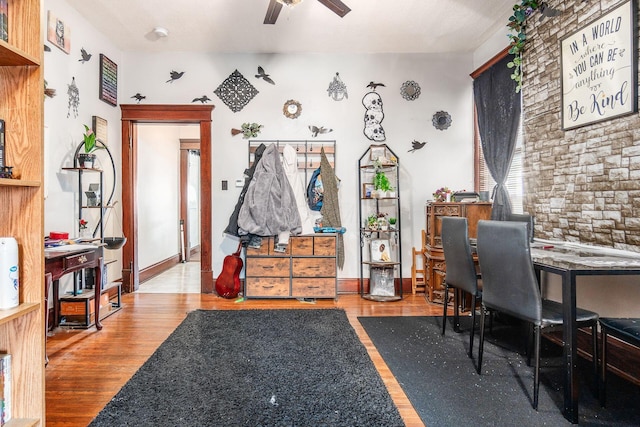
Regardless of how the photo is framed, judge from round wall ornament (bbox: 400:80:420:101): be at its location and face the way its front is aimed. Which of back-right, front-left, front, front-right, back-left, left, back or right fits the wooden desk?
front-right

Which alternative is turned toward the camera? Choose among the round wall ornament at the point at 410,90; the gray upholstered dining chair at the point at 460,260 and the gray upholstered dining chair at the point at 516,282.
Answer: the round wall ornament

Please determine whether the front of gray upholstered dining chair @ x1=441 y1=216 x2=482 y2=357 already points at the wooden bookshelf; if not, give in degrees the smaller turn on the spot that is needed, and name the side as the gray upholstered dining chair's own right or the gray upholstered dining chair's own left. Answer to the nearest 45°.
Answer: approximately 180°

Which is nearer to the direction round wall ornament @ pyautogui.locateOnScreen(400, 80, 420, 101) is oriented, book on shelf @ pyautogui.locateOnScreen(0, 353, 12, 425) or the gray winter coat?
the book on shelf

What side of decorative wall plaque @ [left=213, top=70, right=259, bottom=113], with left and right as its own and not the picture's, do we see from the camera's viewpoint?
front

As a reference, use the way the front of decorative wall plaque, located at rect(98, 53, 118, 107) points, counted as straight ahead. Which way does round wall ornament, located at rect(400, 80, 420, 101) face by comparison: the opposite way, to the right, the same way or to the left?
to the right

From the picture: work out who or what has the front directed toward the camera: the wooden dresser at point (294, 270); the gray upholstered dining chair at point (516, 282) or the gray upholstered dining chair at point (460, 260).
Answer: the wooden dresser

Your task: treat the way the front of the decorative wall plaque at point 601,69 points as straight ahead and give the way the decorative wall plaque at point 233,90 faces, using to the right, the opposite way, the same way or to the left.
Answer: to the left

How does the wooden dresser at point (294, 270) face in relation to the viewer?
toward the camera

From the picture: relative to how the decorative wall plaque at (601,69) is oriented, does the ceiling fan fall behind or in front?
in front

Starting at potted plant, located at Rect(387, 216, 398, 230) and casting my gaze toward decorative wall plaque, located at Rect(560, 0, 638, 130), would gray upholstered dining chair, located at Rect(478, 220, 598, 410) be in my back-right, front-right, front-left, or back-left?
front-right

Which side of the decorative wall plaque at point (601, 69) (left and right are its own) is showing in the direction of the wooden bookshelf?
front

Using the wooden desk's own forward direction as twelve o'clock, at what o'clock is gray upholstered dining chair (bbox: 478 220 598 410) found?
The gray upholstered dining chair is roughly at 12 o'clock from the wooden desk.

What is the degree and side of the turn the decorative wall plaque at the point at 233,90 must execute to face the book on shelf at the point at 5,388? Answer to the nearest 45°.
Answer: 0° — it already faces it

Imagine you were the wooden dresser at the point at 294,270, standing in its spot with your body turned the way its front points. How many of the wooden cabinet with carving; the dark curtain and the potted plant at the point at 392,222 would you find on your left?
3

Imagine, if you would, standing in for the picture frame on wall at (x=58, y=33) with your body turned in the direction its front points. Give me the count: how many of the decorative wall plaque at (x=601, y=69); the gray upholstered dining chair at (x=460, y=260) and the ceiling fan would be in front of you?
3

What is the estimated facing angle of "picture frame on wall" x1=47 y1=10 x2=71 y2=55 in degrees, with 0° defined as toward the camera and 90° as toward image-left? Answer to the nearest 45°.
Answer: approximately 315°

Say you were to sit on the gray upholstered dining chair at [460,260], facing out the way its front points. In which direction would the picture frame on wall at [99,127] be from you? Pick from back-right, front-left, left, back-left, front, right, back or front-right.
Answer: back-left
